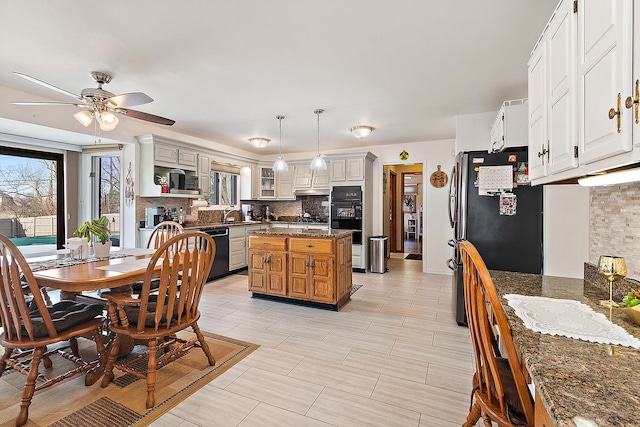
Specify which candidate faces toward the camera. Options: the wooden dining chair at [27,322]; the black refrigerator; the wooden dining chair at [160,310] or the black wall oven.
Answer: the black wall oven

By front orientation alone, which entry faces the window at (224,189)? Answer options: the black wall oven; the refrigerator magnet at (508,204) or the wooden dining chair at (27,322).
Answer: the wooden dining chair

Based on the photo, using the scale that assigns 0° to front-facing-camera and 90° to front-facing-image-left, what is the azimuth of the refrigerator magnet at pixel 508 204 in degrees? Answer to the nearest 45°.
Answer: approximately 0°

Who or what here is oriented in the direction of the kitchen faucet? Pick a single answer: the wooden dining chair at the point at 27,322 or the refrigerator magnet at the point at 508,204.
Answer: the wooden dining chair

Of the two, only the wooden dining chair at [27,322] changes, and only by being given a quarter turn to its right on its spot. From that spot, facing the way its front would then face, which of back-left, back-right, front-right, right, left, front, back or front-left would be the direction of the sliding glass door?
back-left

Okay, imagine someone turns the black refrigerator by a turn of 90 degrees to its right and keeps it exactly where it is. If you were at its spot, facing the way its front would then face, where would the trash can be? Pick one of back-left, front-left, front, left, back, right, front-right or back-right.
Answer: front-left

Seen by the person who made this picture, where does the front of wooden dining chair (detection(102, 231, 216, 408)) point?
facing away from the viewer and to the left of the viewer

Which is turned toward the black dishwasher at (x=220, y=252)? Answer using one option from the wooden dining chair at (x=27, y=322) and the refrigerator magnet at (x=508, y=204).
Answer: the wooden dining chair

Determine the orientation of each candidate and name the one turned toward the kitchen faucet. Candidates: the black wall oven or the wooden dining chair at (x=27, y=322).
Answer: the wooden dining chair

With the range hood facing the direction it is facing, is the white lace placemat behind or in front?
in front

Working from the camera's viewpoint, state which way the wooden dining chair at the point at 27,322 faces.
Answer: facing away from the viewer and to the right of the viewer
